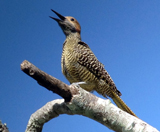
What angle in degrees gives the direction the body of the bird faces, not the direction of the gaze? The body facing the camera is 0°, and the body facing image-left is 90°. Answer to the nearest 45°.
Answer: approximately 90°
